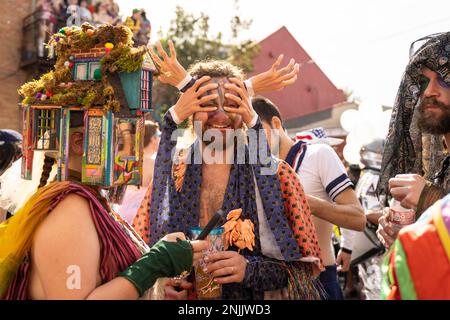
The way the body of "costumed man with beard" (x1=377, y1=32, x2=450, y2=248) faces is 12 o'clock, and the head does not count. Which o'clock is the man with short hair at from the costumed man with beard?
The man with short hair is roughly at 3 o'clock from the costumed man with beard.

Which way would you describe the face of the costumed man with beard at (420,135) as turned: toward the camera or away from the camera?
toward the camera

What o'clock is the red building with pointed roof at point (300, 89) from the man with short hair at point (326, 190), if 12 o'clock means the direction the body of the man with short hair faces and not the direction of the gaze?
The red building with pointed roof is roughly at 3 o'clock from the man with short hair.

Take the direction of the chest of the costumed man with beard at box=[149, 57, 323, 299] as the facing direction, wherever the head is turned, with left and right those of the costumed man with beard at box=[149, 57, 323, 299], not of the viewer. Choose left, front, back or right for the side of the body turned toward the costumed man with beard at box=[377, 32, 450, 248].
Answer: left

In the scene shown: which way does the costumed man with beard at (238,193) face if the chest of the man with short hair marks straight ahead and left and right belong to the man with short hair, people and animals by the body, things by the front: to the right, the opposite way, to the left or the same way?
to the left

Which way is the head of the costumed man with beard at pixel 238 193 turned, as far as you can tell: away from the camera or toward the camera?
toward the camera

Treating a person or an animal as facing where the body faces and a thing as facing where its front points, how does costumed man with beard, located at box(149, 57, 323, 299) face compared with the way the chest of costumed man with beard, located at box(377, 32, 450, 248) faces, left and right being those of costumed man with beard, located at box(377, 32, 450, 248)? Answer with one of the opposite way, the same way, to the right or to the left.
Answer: to the left

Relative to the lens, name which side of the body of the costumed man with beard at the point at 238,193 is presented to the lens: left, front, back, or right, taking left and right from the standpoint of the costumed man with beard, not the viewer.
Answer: front

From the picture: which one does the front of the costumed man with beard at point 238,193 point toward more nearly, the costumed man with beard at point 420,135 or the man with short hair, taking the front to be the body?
the costumed man with beard

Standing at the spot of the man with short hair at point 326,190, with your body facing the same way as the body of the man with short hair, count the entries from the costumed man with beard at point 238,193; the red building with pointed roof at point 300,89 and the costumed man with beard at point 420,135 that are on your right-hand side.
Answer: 1

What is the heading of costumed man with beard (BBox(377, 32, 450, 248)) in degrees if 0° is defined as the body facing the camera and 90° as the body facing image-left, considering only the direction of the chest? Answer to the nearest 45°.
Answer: approximately 45°

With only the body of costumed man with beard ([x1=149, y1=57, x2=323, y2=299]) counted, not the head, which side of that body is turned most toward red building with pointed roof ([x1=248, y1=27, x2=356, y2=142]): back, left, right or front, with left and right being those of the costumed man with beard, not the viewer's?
back

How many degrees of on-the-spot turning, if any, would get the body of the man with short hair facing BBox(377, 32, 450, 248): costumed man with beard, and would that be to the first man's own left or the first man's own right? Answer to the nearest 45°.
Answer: approximately 135° to the first man's own left

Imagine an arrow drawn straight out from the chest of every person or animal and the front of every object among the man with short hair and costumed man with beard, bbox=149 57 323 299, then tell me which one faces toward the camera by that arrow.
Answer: the costumed man with beard

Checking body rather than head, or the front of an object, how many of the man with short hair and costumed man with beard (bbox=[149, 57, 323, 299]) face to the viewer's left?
1
